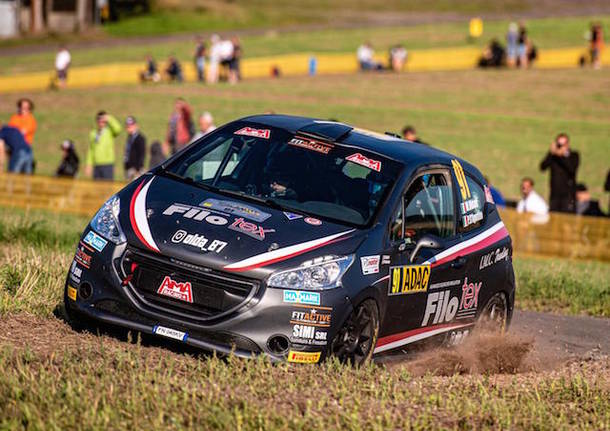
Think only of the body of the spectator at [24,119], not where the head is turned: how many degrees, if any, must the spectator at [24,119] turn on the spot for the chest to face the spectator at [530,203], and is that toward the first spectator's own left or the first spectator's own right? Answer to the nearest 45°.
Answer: approximately 45° to the first spectator's own left

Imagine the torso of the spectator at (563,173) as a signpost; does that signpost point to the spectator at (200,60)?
no

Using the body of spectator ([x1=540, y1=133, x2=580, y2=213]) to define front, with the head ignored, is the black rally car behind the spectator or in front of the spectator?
in front

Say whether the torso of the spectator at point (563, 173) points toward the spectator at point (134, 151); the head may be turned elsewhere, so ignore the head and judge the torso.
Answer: no

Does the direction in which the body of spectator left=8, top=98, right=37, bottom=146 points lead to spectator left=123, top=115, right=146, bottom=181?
no

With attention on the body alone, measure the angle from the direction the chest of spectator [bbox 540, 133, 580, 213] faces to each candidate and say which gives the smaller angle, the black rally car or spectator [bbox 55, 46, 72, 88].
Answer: the black rally car

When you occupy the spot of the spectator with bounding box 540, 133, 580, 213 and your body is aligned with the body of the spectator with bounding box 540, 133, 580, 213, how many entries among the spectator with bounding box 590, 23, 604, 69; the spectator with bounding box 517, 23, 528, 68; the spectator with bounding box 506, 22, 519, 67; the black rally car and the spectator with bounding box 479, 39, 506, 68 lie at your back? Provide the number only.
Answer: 4

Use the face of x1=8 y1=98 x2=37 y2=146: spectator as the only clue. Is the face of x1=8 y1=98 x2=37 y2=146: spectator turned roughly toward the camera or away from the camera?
toward the camera

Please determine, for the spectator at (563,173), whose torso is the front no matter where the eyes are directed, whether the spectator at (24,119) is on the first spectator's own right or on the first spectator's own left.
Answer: on the first spectator's own right

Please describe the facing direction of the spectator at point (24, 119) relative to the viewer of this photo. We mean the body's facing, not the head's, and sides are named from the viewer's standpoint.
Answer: facing the viewer

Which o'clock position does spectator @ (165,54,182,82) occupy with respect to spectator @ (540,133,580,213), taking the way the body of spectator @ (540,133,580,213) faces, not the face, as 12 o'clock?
spectator @ (165,54,182,82) is roughly at 5 o'clock from spectator @ (540,133,580,213).

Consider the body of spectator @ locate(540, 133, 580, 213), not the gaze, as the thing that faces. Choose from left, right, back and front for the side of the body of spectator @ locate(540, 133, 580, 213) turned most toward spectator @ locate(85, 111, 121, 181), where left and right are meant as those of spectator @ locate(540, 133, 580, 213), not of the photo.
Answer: right

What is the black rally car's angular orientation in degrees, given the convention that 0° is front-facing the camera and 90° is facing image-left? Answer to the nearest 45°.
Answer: approximately 45°

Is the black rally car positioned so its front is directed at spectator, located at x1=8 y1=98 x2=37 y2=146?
no
